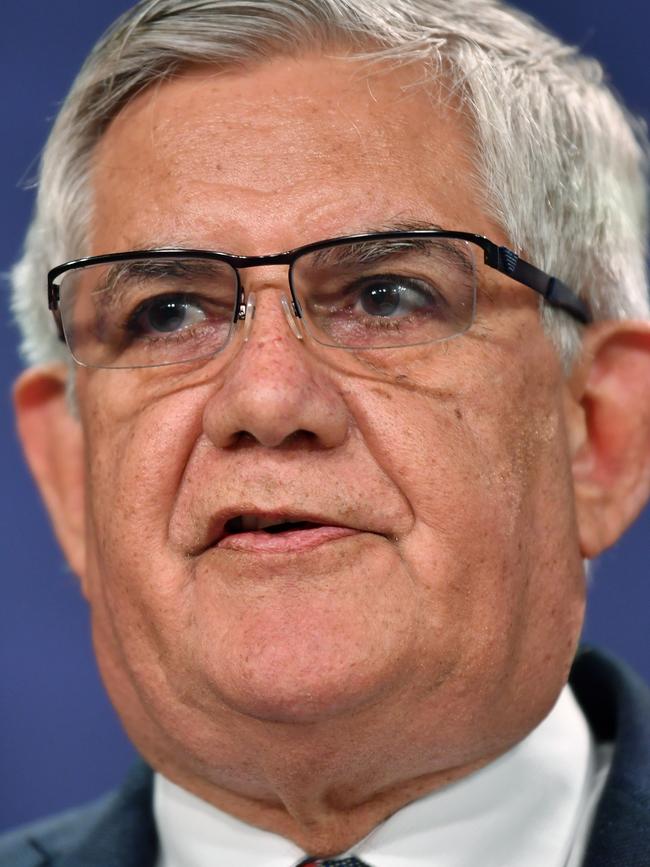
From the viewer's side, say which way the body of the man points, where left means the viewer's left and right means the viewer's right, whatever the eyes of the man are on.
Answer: facing the viewer
